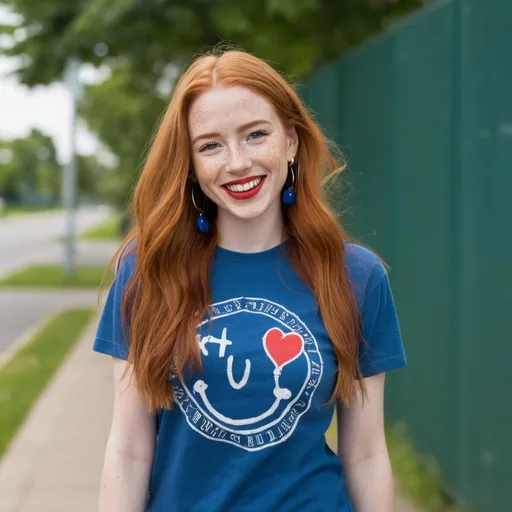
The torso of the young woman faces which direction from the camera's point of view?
toward the camera

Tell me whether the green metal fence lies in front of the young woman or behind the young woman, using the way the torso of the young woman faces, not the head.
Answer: behind

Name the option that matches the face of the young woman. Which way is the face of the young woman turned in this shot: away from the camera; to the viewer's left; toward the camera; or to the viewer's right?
toward the camera
